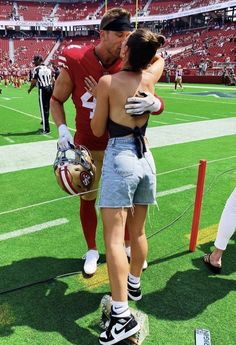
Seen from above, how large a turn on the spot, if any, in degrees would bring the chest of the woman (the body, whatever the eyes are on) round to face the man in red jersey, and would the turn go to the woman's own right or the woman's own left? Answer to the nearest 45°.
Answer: approximately 45° to the woman's own right

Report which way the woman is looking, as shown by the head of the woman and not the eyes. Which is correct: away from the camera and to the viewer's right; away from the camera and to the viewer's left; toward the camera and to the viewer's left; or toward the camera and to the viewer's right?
away from the camera and to the viewer's left

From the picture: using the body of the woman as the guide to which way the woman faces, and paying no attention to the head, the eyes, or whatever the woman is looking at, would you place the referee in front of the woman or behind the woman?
in front

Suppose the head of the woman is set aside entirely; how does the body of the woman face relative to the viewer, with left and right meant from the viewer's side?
facing away from the viewer and to the left of the viewer
